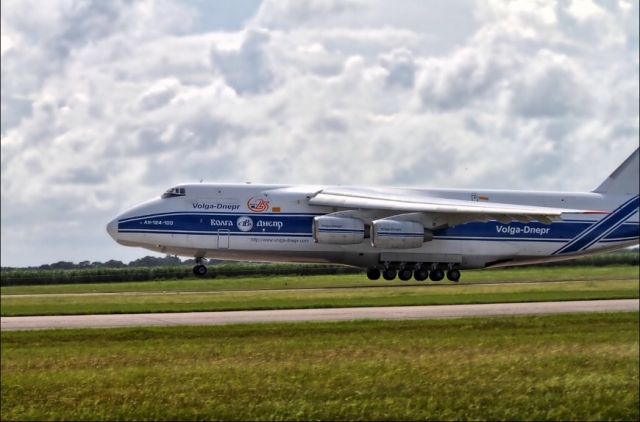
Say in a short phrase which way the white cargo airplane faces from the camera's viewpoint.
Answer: facing to the left of the viewer
